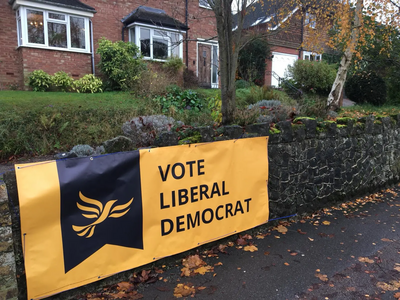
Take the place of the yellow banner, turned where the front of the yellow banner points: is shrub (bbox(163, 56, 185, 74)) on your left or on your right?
on your left

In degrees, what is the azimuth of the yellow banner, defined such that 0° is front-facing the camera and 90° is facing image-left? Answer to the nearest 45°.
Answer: approximately 315°

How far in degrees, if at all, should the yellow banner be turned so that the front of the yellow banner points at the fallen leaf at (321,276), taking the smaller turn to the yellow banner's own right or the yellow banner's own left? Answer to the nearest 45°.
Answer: approximately 45° to the yellow banner's own left

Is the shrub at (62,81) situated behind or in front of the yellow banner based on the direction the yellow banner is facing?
behind

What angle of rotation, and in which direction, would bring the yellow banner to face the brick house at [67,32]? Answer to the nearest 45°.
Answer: approximately 135° to its left

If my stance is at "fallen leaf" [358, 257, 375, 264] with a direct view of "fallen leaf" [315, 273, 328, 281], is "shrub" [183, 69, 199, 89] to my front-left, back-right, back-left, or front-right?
back-right

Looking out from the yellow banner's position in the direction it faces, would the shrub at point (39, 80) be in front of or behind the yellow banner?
behind

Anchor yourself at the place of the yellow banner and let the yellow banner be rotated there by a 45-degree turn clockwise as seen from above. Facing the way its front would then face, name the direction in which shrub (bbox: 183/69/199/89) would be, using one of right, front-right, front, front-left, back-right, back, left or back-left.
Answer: back

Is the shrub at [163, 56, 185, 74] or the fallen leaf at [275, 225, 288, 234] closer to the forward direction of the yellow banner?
the fallen leaf

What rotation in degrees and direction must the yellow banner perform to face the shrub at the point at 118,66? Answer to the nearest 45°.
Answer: approximately 135° to its left
